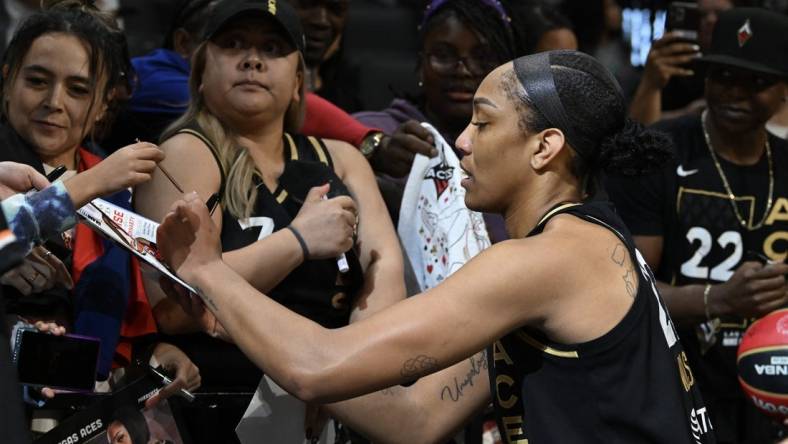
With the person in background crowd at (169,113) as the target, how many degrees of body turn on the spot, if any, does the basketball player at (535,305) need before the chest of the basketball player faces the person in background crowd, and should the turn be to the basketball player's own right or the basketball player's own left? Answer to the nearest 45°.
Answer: approximately 45° to the basketball player's own right

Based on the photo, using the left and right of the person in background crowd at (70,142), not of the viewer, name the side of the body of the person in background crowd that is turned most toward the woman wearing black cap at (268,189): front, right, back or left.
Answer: left

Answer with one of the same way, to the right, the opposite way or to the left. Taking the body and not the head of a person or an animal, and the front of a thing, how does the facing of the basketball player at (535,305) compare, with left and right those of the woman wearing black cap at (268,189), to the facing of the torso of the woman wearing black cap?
to the right

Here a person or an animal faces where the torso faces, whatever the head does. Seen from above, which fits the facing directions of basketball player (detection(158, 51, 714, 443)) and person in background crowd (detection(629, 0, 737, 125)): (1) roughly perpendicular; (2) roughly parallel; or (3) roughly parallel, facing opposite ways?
roughly perpendicular

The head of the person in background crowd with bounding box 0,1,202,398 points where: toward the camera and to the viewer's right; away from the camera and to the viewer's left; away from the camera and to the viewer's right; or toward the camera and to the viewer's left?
toward the camera and to the viewer's right

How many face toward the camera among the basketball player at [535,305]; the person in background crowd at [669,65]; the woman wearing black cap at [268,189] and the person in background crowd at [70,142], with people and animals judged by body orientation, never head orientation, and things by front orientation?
3

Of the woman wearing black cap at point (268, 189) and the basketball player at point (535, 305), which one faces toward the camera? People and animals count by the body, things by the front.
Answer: the woman wearing black cap

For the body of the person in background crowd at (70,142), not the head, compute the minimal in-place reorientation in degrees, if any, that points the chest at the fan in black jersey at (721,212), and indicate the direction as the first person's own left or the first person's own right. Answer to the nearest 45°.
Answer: approximately 90° to the first person's own left

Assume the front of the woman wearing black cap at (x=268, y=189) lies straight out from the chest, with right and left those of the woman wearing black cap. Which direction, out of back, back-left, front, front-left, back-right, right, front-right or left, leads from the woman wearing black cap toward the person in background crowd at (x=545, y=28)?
back-left

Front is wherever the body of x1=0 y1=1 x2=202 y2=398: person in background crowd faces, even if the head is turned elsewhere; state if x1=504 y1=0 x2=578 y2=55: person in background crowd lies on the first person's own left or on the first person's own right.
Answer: on the first person's own left

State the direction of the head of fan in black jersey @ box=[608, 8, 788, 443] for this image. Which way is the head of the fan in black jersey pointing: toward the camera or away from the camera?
toward the camera

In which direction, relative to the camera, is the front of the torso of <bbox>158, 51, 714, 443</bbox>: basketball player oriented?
to the viewer's left

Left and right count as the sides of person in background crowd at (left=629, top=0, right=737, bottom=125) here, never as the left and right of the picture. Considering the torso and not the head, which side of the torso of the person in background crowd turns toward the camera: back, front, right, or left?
front

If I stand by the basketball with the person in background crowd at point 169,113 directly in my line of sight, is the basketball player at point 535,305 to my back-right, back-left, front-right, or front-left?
front-left
